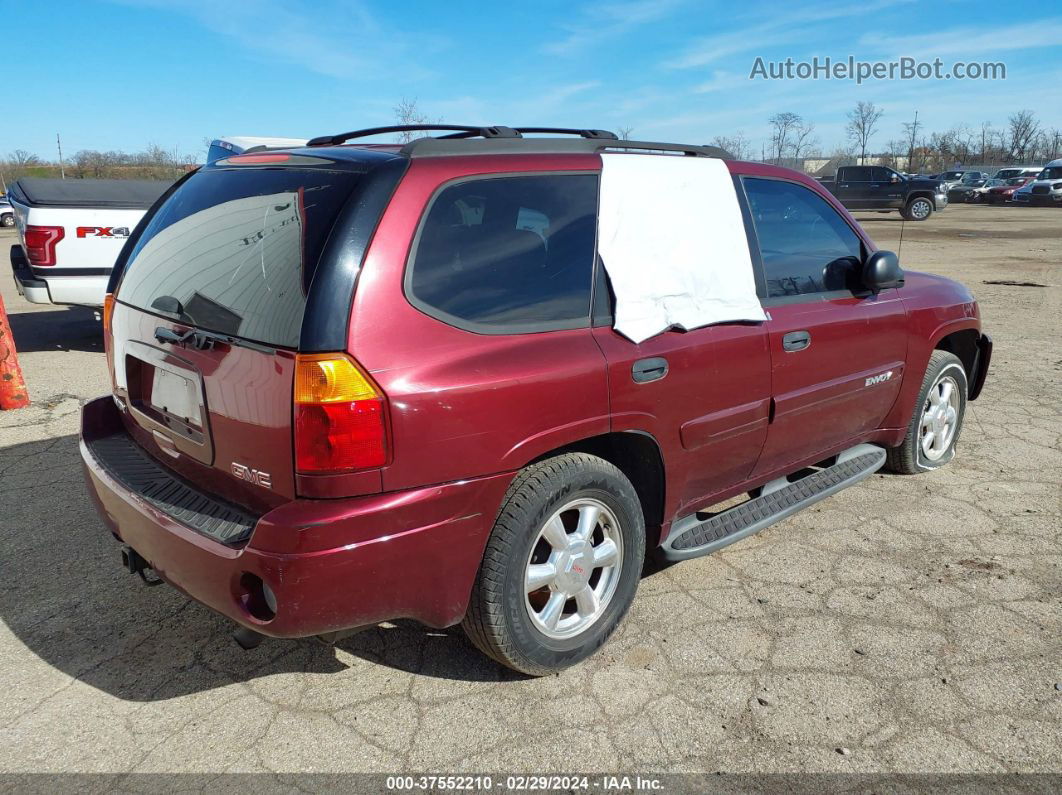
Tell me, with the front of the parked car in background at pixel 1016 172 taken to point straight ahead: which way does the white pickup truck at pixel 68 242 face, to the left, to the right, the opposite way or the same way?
the opposite way

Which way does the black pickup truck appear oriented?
to the viewer's right

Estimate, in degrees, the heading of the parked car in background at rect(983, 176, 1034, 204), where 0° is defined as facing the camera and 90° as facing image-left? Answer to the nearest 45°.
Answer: approximately 45°

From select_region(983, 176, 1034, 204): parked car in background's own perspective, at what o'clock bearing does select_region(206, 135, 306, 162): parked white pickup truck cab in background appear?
select_region(206, 135, 306, 162): parked white pickup truck cab in background is roughly at 11 o'clock from select_region(983, 176, 1034, 204): parked car in background.

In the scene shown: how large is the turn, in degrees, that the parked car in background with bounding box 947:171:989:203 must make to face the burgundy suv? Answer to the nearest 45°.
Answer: approximately 45° to its left

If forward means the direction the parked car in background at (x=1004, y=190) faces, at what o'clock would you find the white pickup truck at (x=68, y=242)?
The white pickup truck is roughly at 11 o'clock from the parked car in background.

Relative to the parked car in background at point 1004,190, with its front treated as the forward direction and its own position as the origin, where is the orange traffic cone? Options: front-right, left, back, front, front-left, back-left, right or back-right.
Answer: front-left

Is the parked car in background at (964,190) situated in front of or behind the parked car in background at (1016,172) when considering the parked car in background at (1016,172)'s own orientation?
in front
